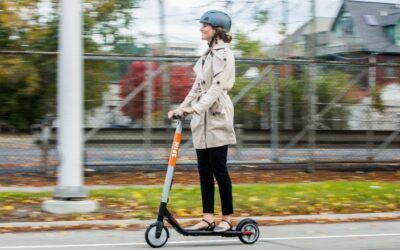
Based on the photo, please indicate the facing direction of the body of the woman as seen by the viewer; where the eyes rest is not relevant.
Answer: to the viewer's left

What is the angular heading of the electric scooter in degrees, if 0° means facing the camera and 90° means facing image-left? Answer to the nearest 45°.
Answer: approximately 90°
